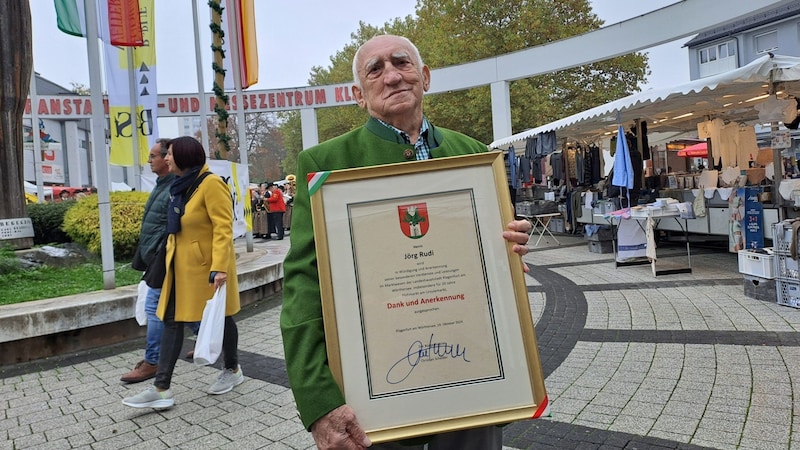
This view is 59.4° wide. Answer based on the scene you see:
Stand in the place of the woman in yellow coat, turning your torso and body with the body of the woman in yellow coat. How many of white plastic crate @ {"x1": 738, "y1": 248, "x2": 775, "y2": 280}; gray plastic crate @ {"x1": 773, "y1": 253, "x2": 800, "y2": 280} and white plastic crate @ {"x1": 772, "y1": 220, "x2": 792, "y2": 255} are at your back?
3

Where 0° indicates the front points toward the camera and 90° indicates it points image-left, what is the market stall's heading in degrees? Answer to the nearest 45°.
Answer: approximately 45°

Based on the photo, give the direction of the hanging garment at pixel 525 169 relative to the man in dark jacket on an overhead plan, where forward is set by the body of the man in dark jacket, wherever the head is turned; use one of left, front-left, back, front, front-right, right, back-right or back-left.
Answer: back-right

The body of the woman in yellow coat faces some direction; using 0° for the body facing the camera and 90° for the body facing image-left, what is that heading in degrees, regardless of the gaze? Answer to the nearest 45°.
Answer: approximately 90°

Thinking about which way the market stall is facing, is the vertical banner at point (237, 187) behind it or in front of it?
in front

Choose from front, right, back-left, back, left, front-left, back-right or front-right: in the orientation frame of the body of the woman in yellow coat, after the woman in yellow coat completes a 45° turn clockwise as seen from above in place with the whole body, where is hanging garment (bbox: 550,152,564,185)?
right

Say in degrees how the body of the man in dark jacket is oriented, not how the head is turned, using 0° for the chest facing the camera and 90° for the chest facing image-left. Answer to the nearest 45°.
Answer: approximately 90°

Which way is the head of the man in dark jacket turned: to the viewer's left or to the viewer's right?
to the viewer's left

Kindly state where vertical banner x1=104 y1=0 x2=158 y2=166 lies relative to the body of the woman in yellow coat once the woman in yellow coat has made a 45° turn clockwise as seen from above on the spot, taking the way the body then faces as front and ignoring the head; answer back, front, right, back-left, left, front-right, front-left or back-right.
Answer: front-right

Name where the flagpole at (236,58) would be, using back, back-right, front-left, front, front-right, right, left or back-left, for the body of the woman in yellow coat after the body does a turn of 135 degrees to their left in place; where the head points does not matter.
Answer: back-left

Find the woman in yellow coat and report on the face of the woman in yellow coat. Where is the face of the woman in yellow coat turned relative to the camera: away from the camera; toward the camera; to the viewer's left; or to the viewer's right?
to the viewer's left
